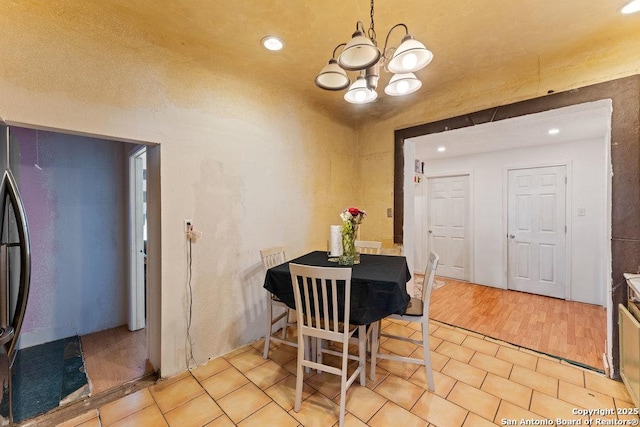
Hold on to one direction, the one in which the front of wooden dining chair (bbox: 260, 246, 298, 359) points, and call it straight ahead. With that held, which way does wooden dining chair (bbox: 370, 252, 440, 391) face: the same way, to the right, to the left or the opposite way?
the opposite way

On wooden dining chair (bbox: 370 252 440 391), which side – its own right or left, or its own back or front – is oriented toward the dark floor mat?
front

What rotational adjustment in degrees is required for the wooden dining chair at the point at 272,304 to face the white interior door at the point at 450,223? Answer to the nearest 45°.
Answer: approximately 90° to its left

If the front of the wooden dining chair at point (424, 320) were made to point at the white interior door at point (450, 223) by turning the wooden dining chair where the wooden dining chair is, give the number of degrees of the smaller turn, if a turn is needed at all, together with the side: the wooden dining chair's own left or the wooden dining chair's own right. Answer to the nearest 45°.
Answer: approximately 90° to the wooden dining chair's own right

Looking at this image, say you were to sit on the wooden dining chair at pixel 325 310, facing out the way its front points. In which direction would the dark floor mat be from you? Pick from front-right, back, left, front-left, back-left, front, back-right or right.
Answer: back-left

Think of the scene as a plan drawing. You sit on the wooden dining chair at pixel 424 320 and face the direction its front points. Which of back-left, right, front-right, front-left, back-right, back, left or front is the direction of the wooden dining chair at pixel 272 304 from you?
front

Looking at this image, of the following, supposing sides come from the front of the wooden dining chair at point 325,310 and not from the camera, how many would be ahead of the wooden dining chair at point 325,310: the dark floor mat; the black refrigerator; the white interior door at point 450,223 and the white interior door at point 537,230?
2

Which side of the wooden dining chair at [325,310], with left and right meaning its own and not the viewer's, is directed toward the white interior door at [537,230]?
front

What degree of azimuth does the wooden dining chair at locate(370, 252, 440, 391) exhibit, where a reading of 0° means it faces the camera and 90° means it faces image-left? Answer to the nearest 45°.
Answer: approximately 90°

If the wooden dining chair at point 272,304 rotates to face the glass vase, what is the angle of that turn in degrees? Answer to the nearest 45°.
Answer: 0° — it already faces it

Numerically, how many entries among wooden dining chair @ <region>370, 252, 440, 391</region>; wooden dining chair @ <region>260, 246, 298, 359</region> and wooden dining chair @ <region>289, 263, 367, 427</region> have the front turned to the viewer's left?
1

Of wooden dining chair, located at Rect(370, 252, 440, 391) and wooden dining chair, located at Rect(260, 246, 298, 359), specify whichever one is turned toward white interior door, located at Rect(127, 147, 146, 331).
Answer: wooden dining chair, located at Rect(370, 252, 440, 391)

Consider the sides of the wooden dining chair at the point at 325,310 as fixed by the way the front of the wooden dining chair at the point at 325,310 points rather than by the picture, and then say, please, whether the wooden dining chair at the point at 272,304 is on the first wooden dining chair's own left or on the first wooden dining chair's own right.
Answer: on the first wooden dining chair's own left

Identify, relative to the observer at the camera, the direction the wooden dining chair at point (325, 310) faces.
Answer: facing away from the viewer and to the right of the viewer

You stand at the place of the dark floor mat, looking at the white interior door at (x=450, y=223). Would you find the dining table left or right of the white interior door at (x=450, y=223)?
right

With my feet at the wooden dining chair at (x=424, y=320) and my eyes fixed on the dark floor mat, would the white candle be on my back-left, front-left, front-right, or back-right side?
front-right
